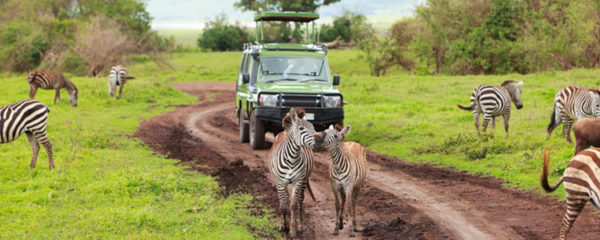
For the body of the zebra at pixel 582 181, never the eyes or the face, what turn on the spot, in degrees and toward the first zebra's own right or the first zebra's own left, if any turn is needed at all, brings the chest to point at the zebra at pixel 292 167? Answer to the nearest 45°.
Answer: approximately 180°

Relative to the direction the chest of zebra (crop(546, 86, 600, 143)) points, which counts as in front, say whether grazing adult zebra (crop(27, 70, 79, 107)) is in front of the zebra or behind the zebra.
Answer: behind

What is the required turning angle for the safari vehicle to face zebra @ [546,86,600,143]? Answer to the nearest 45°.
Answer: approximately 90° to its left

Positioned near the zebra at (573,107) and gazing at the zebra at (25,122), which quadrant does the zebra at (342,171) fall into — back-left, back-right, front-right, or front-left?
front-left

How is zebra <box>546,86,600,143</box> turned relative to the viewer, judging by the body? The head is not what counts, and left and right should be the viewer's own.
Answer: facing to the right of the viewer

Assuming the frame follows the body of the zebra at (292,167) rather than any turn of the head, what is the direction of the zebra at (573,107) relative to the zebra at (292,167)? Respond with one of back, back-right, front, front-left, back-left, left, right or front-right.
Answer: back-left

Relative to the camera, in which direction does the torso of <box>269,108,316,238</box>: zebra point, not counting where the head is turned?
toward the camera

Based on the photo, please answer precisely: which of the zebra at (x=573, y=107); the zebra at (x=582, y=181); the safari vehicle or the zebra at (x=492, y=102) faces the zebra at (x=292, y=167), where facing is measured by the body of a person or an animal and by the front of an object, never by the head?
the safari vehicle
